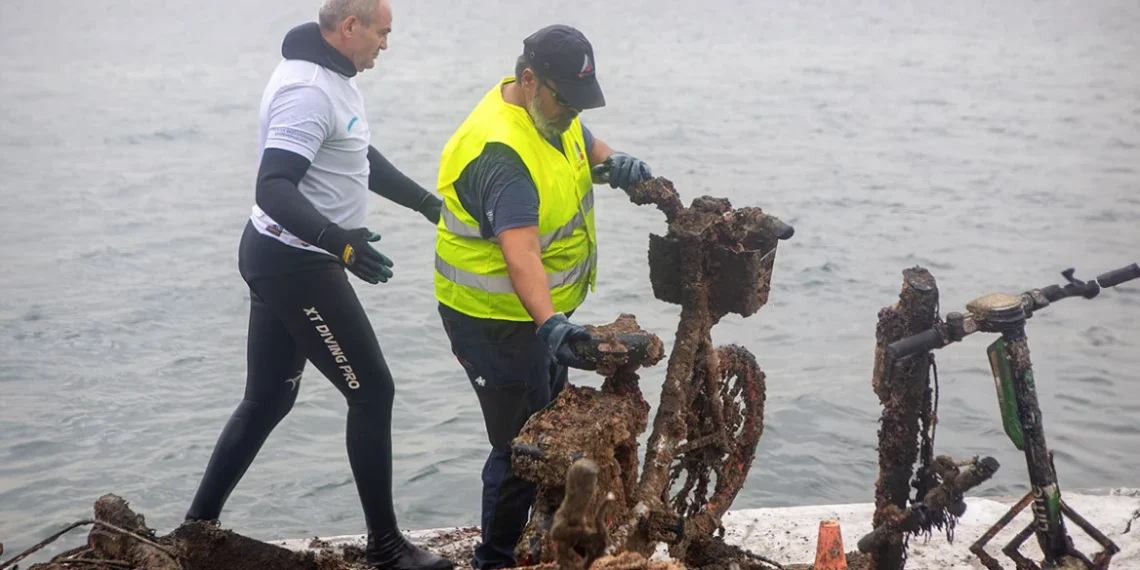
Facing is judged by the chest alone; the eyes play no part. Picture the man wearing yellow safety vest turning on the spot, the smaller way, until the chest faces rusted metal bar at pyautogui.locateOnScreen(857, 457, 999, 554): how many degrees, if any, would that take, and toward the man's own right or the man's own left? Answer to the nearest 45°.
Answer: approximately 45° to the man's own left

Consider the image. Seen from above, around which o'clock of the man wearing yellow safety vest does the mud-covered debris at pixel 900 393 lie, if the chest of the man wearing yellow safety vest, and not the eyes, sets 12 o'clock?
The mud-covered debris is roughly at 11 o'clock from the man wearing yellow safety vest.

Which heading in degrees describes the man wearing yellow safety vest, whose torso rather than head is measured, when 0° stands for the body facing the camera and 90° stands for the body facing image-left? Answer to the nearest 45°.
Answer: approximately 315°

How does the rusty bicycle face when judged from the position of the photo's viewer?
facing away from the viewer and to the right of the viewer

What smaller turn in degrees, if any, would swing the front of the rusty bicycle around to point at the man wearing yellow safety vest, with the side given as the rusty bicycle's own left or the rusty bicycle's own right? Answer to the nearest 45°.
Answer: approximately 90° to the rusty bicycle's own left

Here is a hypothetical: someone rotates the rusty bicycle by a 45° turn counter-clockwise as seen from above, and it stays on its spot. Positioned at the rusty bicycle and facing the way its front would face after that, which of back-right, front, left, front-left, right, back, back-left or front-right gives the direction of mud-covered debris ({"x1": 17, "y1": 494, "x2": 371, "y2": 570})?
left
